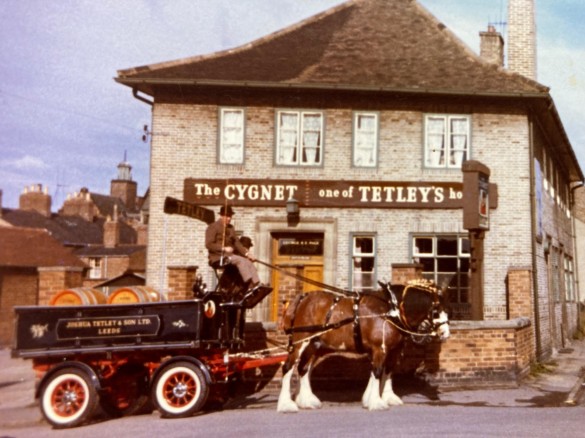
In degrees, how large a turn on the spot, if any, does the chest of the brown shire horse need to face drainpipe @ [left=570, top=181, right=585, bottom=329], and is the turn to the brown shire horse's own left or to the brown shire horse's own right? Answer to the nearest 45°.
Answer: approximately 45° to the brown shire horse's own left

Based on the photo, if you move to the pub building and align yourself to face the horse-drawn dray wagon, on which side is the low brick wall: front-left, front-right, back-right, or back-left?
front-left

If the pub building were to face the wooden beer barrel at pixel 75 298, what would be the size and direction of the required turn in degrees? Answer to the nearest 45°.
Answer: approximately 45° to its right

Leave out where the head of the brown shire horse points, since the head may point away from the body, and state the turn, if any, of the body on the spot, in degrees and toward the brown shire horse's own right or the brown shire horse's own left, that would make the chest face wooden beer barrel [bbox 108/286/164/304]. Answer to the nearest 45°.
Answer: approximately 180°

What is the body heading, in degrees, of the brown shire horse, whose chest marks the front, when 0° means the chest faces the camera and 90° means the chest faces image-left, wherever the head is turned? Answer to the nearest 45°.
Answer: approximately 270°

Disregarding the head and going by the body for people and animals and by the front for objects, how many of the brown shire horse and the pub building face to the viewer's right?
1

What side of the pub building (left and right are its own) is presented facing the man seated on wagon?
front

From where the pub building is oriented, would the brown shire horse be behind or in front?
in front

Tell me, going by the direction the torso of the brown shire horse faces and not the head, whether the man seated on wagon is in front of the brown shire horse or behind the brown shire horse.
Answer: behind

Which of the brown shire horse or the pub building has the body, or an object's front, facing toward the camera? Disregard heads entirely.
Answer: the pub building

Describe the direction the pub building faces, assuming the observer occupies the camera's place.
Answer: facing the viewer

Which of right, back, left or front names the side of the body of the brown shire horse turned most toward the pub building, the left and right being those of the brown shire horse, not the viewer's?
left

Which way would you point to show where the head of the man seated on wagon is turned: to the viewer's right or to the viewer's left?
to the viewer's right

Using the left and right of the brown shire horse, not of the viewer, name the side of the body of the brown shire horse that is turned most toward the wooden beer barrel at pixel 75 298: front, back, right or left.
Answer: back

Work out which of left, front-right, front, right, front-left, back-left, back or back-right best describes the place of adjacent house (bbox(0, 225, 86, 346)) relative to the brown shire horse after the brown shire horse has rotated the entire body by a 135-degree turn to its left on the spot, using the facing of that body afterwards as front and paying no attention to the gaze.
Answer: front

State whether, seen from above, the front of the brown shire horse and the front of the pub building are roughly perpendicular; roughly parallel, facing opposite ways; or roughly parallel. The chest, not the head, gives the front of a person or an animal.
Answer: roughly perpendicular
